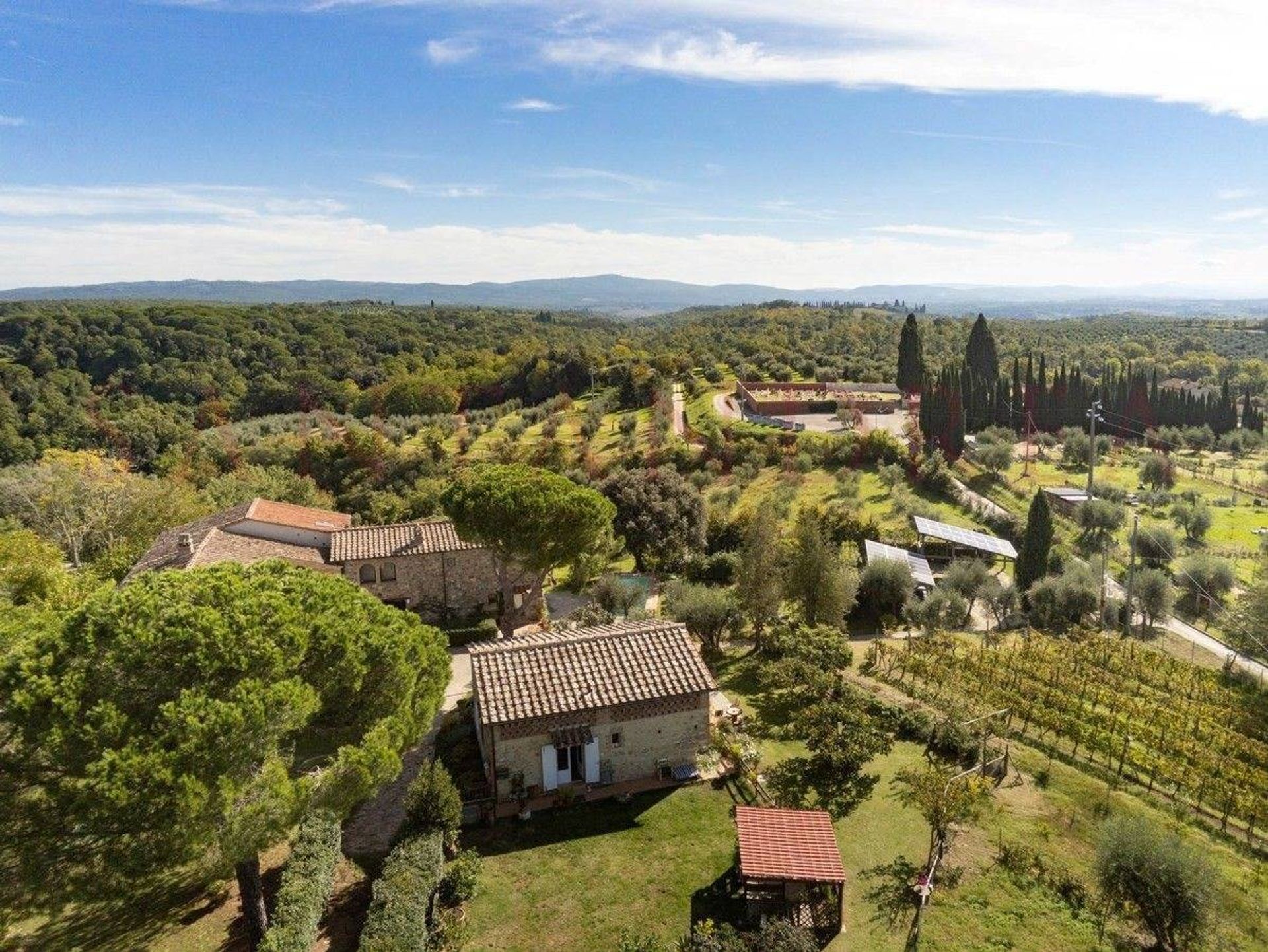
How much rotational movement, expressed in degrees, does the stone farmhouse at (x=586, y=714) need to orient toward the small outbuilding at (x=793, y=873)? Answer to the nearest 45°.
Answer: approximately 45° to its left

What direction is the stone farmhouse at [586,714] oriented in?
toward the camera

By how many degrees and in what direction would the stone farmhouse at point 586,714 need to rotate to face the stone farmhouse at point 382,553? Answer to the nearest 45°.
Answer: approximately 135° to its right

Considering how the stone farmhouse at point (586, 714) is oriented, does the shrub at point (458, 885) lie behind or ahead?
ahead

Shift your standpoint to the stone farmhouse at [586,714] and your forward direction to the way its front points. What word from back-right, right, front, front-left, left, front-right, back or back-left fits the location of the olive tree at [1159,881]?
front-left

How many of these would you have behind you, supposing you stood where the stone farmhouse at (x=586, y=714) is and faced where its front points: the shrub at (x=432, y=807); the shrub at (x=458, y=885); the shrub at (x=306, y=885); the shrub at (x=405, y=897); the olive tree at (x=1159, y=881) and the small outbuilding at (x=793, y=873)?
0

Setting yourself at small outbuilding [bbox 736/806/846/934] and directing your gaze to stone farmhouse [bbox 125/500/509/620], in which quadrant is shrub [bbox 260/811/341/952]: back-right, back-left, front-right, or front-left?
front-left

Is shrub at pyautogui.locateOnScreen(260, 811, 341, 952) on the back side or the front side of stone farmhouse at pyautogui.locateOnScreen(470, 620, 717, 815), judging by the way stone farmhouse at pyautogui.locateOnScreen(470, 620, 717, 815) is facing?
on the front side

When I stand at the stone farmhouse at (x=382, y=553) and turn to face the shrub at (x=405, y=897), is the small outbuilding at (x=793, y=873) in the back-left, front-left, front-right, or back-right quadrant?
front-left

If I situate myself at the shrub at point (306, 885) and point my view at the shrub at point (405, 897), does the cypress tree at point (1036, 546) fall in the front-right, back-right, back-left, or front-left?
front-left

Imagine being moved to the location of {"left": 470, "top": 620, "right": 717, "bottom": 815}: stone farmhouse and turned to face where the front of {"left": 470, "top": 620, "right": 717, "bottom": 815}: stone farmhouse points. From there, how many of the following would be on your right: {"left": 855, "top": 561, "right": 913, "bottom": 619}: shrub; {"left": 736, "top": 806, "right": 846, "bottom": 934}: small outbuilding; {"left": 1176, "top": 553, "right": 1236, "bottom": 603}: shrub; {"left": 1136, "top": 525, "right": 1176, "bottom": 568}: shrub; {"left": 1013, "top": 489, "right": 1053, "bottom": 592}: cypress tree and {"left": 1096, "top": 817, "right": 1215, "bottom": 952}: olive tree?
0

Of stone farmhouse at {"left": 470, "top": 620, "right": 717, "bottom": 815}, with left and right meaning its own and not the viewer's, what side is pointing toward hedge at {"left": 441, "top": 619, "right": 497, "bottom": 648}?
back

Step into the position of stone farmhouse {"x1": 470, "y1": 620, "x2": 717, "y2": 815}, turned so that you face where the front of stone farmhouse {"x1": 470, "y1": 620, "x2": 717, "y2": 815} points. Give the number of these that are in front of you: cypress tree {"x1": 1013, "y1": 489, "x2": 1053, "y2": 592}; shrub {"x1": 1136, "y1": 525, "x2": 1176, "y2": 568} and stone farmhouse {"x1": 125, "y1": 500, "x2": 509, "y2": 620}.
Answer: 0

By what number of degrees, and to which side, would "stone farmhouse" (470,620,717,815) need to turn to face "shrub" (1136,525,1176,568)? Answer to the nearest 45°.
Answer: approximately 135° to its left

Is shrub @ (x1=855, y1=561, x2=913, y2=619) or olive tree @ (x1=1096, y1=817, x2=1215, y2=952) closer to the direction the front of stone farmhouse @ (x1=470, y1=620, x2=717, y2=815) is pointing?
the olive tree

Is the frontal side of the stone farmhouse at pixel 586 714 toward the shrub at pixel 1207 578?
no
